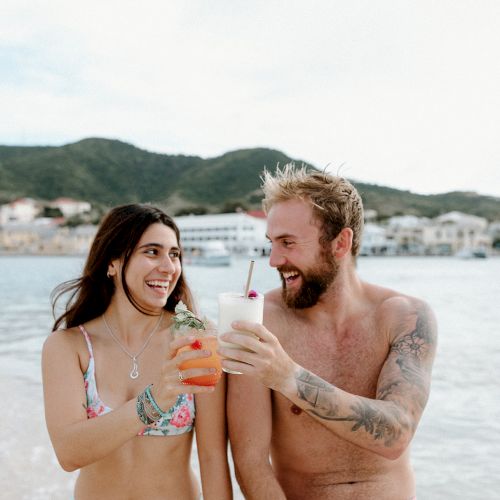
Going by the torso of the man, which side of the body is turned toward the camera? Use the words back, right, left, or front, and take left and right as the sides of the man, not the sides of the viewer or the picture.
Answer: front

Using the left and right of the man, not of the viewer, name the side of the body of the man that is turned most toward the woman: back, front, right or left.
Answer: right

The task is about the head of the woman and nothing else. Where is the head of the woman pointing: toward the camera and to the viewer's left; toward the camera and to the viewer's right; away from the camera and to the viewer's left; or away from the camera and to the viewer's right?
toward the camera and to the viewer's right
